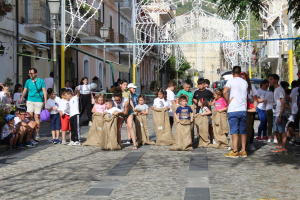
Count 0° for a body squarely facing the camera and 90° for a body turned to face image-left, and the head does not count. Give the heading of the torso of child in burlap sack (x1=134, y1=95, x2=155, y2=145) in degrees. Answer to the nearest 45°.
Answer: approximately 0°

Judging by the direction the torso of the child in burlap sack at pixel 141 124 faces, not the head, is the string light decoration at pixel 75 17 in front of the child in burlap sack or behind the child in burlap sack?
behind

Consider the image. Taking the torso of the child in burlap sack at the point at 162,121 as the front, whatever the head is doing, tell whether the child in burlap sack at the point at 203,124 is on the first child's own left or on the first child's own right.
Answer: on the first child's own left

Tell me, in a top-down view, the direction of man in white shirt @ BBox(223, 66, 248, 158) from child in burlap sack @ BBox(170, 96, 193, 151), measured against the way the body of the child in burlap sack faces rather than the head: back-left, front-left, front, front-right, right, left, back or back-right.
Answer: front-left

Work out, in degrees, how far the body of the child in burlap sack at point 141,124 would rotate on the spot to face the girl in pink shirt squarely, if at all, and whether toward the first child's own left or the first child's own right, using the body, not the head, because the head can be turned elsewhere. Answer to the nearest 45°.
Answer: approximately 90° to the first child's own left

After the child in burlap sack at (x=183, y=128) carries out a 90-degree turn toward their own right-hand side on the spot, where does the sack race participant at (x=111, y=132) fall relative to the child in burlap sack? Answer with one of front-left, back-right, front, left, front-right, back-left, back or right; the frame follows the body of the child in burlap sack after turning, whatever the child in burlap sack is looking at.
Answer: front

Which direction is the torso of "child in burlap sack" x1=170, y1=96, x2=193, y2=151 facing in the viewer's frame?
toward the camera

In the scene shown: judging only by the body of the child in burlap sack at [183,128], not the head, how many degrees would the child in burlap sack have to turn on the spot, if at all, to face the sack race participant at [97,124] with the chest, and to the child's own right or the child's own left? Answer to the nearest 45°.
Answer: approximately 90° to the child's own right

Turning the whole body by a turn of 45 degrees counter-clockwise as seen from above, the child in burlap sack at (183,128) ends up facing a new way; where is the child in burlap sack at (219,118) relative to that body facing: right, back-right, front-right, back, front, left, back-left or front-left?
left

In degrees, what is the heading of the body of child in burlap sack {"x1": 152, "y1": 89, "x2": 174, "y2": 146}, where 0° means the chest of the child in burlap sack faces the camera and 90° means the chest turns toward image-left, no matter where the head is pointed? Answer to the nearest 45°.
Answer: approximately 0°

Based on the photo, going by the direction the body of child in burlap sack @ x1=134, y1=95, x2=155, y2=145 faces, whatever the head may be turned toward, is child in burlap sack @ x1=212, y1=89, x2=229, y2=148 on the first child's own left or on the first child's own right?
on the first child's own left
